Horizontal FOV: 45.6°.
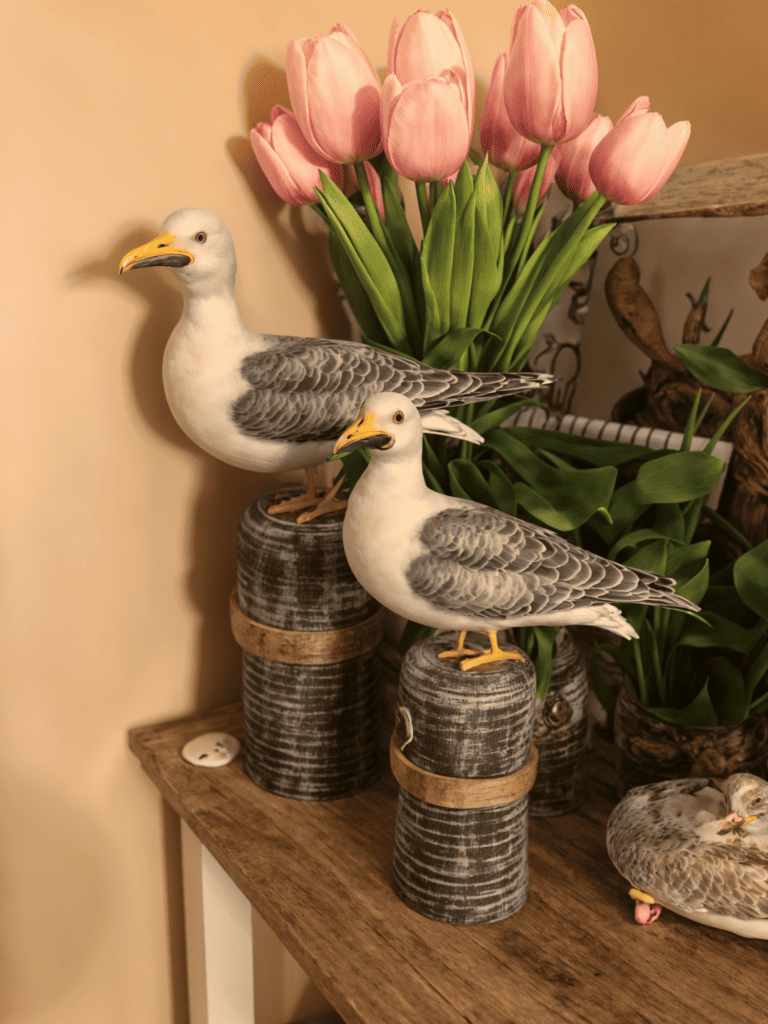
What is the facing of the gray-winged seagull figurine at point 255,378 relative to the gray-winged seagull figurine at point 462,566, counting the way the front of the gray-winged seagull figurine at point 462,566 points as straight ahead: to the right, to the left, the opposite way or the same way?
the same way

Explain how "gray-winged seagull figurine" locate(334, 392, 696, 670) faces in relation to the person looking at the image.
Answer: facing to the left of the viewer

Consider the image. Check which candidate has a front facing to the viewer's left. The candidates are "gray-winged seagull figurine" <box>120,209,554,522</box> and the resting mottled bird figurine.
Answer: the gray-winged seagull figurine

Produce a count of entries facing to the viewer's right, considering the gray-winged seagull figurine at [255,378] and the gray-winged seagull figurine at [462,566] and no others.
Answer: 0

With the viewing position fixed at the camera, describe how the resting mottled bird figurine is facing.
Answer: facing to the right of the viewer

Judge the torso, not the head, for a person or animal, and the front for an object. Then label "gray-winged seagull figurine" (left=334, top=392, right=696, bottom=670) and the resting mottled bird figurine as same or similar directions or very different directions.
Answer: very different directions

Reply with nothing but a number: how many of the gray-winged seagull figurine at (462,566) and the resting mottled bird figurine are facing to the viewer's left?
1

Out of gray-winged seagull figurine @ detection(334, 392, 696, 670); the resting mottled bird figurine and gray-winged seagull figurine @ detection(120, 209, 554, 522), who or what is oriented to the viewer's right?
the resting mottled bird figurine

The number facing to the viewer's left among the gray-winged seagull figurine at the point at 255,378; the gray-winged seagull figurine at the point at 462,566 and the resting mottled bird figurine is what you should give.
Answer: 2

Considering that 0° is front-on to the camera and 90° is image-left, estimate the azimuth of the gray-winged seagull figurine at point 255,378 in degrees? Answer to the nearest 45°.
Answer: approximately 90°
